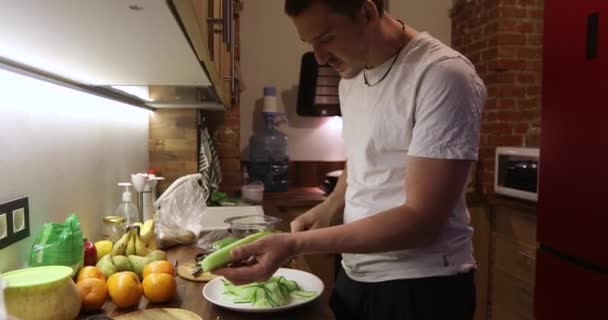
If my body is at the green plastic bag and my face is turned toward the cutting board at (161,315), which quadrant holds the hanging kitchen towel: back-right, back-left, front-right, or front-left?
back-left

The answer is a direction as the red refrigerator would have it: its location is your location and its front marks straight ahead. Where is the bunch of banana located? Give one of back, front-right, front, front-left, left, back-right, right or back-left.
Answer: front

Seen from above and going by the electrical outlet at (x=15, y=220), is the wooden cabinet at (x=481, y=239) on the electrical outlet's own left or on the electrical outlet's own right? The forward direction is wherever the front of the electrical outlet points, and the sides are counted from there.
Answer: on the electrical outlet's own left

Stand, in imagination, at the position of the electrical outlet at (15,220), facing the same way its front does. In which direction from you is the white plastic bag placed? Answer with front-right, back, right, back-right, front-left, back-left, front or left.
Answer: left

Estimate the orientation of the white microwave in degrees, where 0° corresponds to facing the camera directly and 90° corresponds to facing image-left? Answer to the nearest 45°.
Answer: approximately 45°

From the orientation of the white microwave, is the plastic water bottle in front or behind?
in front

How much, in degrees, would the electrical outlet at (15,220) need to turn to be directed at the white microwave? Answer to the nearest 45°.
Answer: approximately 45° to its left

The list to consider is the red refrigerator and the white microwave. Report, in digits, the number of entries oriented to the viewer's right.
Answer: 0

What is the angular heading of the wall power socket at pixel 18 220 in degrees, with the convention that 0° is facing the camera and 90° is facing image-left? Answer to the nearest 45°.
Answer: approximately 315°

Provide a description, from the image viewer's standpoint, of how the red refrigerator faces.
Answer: facing the viewer and to the left of the viewer
